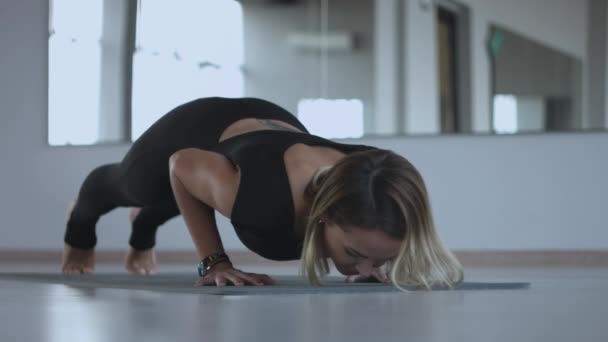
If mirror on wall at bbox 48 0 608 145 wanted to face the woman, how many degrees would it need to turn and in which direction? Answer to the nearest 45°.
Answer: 0° — it already faces them

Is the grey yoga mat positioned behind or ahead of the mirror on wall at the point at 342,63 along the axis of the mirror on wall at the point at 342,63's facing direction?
ahead

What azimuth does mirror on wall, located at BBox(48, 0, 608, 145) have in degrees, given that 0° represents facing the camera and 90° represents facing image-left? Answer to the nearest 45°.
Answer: approximately 0°
